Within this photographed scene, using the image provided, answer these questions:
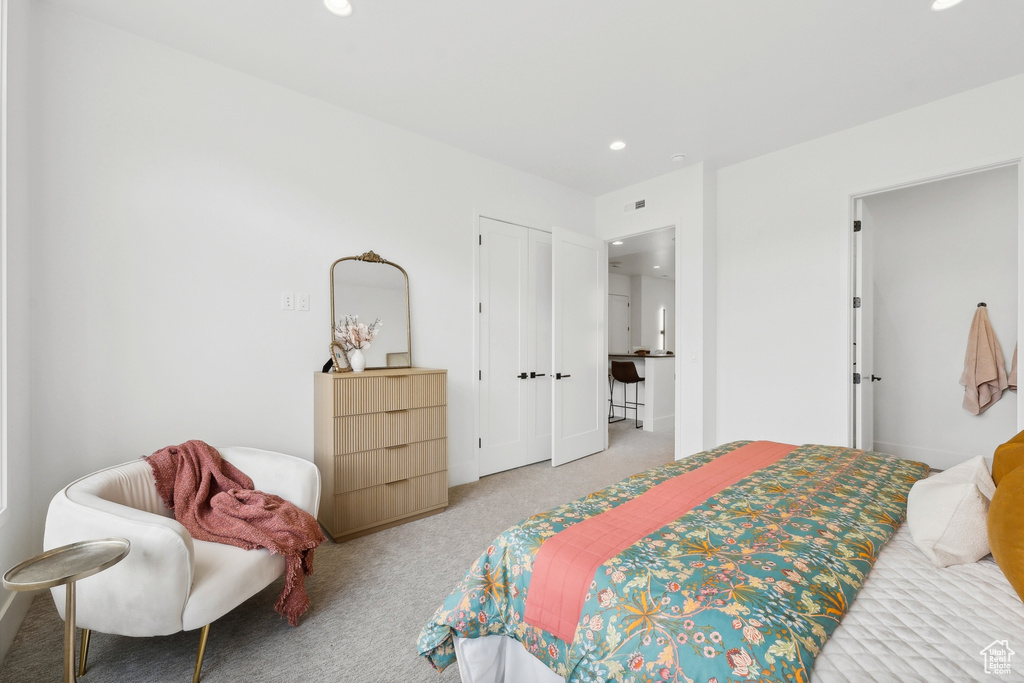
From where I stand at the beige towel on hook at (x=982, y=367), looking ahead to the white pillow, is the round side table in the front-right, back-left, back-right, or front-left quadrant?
front-right

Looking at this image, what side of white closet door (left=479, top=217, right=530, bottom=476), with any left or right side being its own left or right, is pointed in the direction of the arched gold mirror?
right

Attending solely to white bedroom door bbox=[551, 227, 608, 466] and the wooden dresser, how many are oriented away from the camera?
0

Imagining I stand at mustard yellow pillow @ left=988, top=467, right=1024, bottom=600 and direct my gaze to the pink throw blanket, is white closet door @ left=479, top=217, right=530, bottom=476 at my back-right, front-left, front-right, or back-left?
front-right

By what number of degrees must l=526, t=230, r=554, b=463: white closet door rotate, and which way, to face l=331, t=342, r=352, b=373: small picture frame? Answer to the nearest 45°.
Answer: approximately 90° to its right

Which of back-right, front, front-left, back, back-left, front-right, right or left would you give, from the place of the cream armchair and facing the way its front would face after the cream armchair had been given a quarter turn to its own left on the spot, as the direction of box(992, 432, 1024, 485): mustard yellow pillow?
right

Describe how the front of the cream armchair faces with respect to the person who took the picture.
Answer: facing the viewer and to the right of the viewer

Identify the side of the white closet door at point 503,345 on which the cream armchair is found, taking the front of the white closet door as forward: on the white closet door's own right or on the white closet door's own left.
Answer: on the white closet door's own right

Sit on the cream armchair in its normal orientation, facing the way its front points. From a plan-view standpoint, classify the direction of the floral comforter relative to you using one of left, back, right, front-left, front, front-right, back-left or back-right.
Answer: front

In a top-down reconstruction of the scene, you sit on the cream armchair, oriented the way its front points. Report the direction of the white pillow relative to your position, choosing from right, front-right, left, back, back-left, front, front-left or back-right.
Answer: front

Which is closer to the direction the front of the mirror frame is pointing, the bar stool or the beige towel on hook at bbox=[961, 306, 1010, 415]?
the beige towel on hook

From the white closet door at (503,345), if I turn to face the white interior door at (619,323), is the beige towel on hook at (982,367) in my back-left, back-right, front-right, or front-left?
front-right

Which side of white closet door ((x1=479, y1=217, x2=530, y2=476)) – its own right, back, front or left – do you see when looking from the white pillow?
front

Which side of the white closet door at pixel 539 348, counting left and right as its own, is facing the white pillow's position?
front

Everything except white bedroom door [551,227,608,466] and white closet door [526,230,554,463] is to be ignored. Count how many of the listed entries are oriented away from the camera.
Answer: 0
